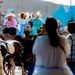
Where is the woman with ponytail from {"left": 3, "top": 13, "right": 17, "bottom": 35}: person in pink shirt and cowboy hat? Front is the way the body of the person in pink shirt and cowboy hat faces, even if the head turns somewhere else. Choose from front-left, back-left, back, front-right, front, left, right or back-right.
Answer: front-left

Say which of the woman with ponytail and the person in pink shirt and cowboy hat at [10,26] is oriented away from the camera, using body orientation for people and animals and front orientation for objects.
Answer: the woman with ponytail

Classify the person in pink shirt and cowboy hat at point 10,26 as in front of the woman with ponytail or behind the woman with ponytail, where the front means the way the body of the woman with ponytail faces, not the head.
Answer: in front

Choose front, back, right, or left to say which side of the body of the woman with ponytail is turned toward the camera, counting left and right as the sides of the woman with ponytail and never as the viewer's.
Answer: back

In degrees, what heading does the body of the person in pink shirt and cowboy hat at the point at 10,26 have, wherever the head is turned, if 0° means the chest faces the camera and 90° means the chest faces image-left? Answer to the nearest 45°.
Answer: approximately 45°
